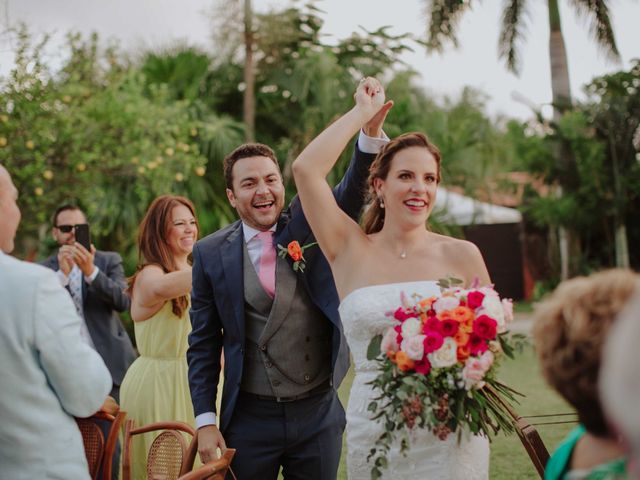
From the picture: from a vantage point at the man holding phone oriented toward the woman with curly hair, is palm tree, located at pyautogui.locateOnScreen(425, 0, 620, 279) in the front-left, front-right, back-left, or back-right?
back-left

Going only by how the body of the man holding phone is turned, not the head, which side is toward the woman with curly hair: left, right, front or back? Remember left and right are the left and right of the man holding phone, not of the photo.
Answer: front

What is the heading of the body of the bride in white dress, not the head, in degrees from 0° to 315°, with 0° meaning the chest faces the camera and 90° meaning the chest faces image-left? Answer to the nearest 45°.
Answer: approximately 0°

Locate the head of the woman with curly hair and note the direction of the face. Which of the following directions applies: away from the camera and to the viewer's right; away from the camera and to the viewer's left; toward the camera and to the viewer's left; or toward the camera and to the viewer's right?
away from the camera and to the viewer's left
